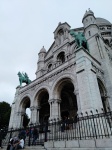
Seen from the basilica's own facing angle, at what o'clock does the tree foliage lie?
The tree foliage is roughly at 3 o'clock from the basilica.

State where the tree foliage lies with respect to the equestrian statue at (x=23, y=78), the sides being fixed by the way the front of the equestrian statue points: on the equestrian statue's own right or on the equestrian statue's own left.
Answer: on the equestrian statue's own right

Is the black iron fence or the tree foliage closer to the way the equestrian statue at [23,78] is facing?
the black iron fence

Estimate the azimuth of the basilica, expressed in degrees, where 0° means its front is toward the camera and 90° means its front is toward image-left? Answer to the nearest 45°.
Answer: approximately 45°

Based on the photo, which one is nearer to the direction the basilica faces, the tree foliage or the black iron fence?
the black iron fence
